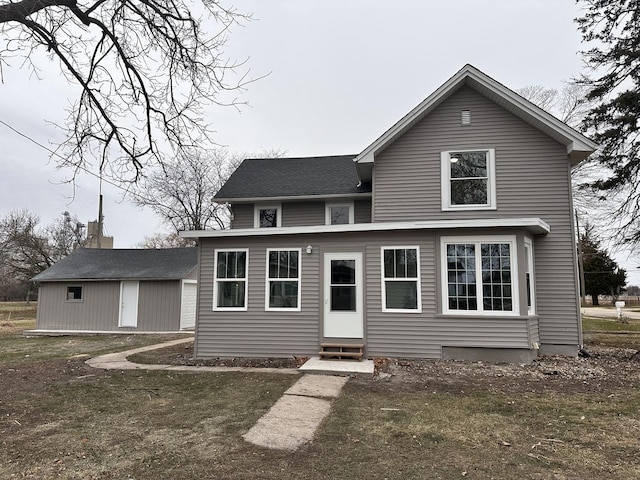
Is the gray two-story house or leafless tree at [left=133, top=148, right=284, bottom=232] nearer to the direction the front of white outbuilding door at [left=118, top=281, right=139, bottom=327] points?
the gray two-story house

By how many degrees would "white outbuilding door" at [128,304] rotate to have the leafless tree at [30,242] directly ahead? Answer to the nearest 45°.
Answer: approximately 180°

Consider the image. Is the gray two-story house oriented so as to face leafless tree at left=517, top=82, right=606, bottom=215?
no

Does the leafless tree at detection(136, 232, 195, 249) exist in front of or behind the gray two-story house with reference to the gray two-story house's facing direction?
behind

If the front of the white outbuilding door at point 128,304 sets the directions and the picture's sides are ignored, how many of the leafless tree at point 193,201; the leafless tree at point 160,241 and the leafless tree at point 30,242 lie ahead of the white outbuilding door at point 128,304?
0

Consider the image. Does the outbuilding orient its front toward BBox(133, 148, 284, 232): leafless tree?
no

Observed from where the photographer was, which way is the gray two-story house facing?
facing the viewer

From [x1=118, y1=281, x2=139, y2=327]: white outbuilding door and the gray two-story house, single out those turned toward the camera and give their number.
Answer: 2

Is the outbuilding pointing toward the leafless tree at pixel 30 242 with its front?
no

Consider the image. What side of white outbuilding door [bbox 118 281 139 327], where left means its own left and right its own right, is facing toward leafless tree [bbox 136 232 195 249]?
back

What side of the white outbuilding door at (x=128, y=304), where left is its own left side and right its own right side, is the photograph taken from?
front
